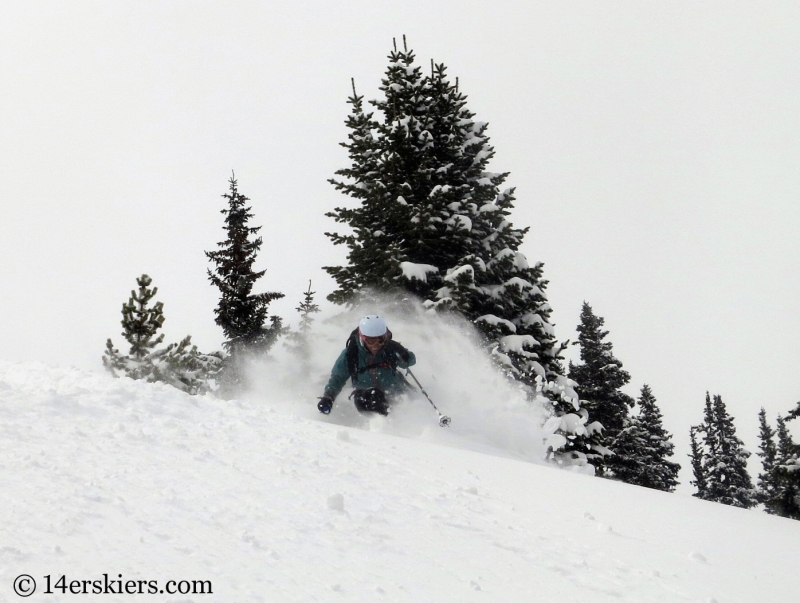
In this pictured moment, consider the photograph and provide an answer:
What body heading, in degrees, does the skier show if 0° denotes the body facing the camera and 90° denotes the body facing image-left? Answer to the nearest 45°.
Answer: approximately 0°

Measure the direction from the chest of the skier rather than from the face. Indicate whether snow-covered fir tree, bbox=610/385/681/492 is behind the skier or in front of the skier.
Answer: behind

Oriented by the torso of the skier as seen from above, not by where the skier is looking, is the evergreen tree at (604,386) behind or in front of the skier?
behind

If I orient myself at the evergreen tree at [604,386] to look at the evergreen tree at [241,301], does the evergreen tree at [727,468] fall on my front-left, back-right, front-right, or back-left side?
back-right

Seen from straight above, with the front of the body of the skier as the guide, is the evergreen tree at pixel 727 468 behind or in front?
behind

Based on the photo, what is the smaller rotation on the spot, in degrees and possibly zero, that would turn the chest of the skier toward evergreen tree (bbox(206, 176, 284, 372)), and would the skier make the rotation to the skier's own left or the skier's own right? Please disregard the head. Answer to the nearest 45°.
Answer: approximately 180°

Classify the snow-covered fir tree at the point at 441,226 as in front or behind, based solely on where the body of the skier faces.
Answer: behind
